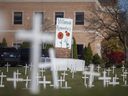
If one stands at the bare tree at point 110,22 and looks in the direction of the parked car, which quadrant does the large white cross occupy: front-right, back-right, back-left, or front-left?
front-left

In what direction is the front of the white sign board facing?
toward the camera

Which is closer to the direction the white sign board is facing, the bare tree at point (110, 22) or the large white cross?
the large white cross

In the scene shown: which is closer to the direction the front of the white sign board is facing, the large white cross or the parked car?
the large white cross

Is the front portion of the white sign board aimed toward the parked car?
no

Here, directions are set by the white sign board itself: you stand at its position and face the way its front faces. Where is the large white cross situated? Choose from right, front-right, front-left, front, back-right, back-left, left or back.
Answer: front

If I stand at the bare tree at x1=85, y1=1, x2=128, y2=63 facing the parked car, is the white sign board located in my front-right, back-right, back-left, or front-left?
front-left

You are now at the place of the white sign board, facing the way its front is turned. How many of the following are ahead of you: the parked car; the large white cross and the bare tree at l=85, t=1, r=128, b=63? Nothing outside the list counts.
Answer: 1
